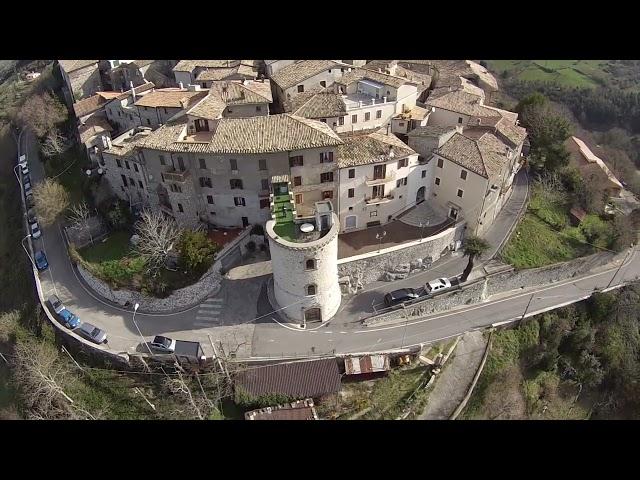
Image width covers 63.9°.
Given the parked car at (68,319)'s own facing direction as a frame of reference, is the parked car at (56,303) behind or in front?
behind

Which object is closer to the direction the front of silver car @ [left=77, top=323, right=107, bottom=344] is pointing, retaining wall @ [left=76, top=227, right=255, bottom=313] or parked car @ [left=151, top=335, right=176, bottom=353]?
the parked car

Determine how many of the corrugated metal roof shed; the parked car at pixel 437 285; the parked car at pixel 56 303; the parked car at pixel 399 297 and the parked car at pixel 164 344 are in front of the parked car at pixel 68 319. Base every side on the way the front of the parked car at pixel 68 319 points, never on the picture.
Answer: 4

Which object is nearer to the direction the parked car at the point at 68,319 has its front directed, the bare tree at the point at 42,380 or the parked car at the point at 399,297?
the parked car

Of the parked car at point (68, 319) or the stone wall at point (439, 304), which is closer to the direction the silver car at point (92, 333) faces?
the stone wall

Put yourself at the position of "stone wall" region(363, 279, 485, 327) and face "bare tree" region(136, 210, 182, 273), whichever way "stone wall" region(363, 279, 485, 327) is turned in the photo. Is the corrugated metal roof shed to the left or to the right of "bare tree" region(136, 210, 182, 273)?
left

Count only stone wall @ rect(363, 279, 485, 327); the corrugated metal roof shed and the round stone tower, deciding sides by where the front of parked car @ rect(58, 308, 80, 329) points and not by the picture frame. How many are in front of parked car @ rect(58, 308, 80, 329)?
3

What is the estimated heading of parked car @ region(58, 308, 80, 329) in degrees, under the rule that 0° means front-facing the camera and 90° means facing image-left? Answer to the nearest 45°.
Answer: approximately 315°

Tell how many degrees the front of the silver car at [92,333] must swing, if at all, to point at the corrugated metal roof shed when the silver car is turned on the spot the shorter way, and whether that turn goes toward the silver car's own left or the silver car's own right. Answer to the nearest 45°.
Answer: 0° — it already faces it

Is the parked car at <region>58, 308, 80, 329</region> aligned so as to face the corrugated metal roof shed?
yes

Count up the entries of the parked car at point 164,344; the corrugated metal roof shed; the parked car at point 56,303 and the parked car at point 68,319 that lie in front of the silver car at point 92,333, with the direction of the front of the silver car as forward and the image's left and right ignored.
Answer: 2

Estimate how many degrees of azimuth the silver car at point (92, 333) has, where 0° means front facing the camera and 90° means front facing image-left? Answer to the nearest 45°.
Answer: approximately 315°

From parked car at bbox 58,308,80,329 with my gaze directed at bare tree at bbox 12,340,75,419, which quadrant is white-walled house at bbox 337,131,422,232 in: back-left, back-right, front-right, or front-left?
back-left
